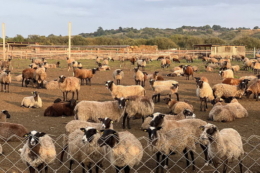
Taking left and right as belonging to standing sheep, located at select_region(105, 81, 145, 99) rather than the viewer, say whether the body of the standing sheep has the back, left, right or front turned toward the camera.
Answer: left

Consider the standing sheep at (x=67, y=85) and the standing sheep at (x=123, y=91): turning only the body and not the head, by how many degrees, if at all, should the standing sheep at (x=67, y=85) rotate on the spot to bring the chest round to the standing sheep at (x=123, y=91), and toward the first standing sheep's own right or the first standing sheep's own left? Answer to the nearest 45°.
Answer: approximately 90° to the first standing sheep's own left

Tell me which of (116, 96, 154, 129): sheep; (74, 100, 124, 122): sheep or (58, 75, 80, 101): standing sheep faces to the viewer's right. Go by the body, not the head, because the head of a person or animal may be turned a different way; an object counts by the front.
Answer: (74, 100, 124, 122): sheep

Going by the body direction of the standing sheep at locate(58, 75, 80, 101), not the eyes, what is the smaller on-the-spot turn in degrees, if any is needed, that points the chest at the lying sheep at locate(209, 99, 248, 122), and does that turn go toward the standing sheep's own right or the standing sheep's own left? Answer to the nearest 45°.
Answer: approximately 90° to the standing sheep's own left

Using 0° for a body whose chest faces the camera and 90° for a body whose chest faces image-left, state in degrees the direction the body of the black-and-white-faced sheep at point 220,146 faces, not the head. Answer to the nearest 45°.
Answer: approximately 45°

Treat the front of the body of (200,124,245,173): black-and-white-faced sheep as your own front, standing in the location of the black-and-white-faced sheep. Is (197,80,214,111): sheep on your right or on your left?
on your right

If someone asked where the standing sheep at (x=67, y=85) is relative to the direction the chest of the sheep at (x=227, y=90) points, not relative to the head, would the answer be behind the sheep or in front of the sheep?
behind

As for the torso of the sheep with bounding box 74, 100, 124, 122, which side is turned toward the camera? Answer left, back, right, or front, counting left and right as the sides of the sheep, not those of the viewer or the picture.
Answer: right

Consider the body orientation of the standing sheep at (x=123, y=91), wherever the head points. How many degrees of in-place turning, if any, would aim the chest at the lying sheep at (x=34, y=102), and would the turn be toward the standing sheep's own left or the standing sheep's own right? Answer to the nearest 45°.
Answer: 0° — it already faces it
